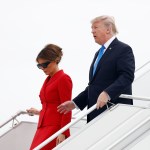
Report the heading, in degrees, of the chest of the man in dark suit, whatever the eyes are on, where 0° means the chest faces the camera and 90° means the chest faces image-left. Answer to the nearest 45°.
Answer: approximately 45°

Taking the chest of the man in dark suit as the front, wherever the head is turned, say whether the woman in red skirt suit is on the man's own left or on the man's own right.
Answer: on the man's own right

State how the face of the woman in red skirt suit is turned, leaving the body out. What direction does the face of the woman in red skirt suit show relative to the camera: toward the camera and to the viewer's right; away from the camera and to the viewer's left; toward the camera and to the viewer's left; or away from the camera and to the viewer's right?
toward the camera and to the viewer's left

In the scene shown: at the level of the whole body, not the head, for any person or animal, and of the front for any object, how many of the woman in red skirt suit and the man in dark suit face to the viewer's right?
0

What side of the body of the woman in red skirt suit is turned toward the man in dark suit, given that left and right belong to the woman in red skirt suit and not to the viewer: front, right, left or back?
back

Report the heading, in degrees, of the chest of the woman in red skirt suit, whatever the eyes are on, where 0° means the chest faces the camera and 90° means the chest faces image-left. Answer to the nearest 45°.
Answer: approximately 45°
